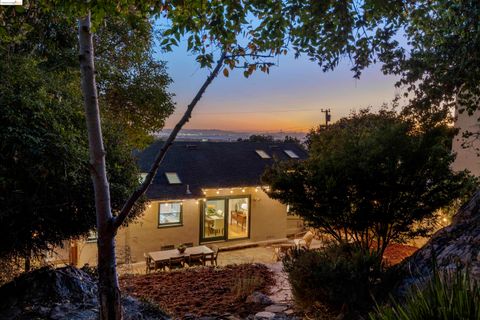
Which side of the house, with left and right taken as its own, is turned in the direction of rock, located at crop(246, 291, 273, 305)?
front

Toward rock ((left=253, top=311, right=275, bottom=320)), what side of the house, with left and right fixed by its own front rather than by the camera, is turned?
front

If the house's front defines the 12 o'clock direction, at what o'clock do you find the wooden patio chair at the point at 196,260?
The wooden patio chair is roughly at 12 o'clock from the house.

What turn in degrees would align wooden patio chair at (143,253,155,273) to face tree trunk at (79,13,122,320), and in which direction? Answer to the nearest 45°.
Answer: approximately 90° to its right

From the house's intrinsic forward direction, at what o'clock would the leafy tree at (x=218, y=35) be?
The leafy tree is roughly at 12 o'clock from the house.

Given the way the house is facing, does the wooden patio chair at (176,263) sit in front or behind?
in front

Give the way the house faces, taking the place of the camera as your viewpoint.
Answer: facing the viewer

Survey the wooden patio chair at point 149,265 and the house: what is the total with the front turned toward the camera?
1

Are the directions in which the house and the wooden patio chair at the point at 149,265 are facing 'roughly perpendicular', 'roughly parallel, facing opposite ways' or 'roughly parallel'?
roughly perpendicular

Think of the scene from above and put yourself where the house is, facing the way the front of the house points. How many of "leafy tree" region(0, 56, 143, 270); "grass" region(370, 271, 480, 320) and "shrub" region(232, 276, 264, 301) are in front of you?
3

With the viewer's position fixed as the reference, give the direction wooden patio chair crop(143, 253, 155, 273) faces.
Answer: facing to the right of the viewer
